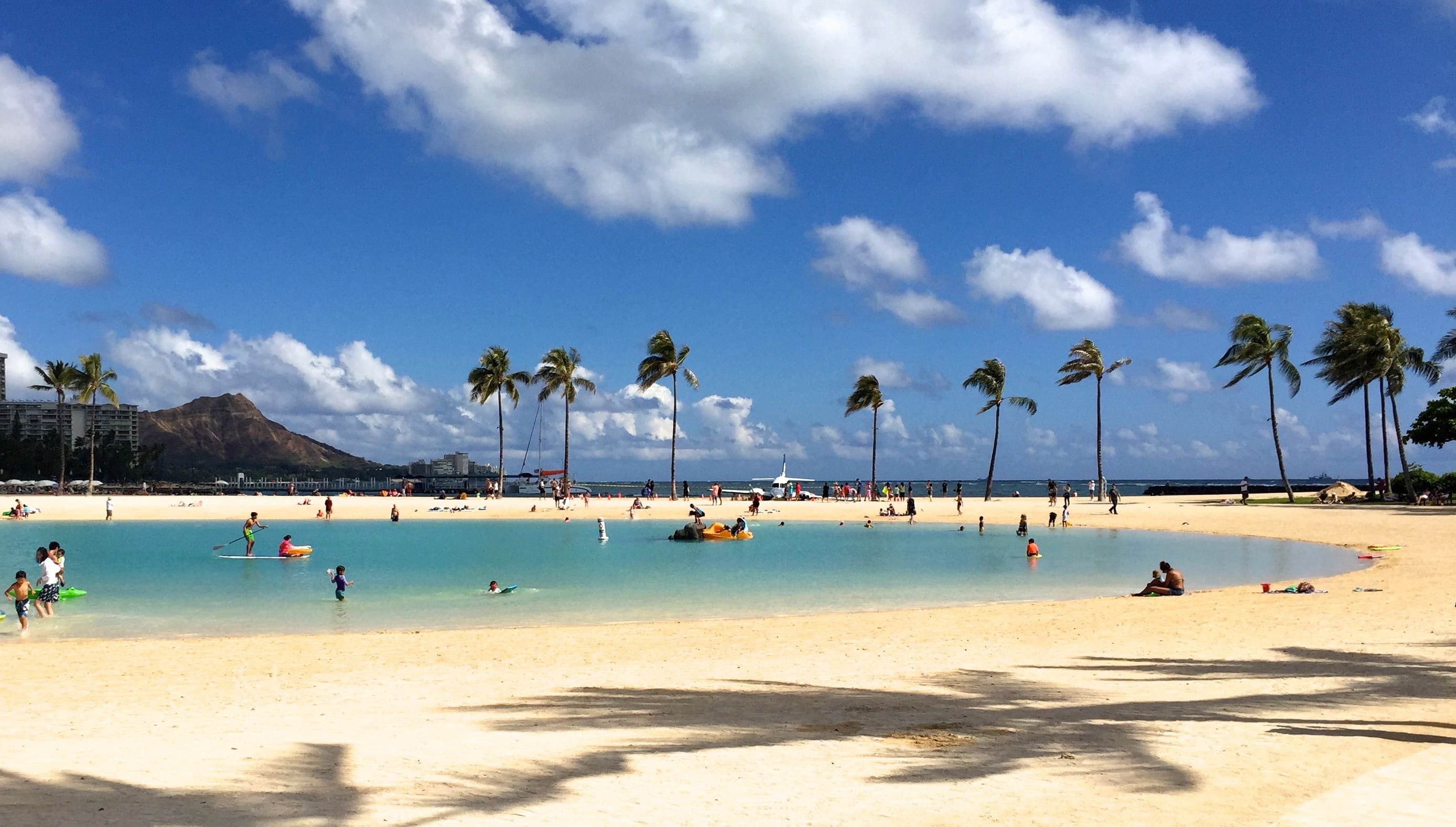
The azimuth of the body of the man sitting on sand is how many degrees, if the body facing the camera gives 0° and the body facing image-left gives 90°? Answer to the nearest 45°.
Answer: approximately 90°

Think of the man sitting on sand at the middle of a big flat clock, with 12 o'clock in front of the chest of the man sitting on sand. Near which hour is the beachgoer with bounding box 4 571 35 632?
The beachgoer is roughly at 11 o'clock from the man sitting on sand.

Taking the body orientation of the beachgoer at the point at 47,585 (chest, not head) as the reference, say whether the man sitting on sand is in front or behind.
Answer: behind
